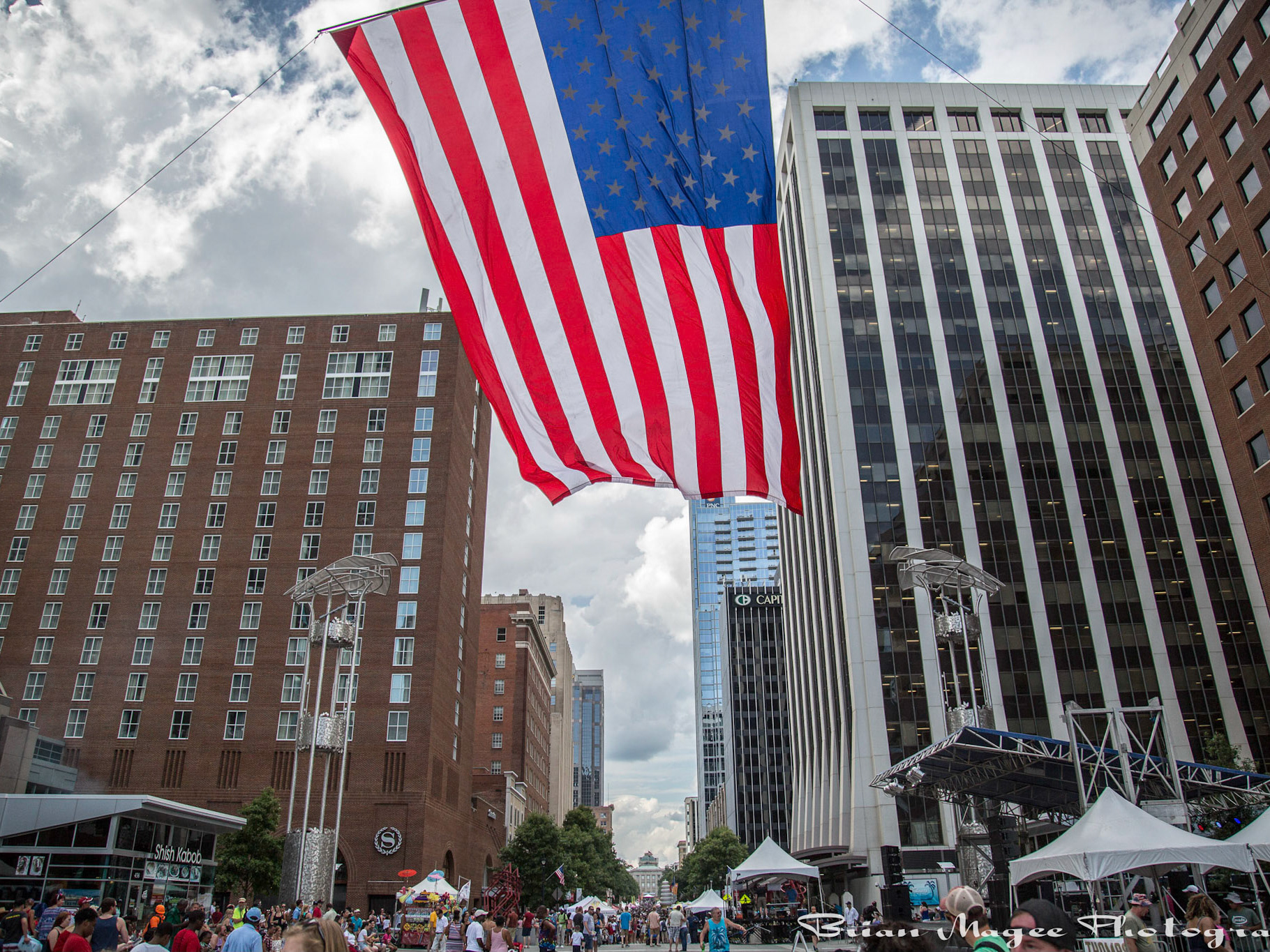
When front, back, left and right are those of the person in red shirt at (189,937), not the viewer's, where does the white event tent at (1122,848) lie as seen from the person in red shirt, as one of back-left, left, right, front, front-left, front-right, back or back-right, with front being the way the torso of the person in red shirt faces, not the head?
front

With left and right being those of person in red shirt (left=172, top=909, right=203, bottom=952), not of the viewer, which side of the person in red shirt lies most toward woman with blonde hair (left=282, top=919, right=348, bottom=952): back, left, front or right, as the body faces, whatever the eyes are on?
right

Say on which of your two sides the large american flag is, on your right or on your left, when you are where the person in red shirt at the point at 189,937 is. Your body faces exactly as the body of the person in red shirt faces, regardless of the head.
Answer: on your right

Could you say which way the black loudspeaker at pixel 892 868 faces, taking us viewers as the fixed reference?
facing the viewer and to the left of the viewer

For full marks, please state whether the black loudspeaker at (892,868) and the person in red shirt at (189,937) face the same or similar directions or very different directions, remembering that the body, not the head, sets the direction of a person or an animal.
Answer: very different directions

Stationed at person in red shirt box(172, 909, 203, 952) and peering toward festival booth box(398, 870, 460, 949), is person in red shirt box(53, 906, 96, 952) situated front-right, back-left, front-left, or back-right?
back-left

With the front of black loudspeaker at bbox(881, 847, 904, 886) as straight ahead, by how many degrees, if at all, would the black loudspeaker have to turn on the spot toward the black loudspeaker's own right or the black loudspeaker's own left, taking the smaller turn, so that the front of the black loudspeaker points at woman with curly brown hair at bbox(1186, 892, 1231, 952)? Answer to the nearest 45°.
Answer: approximately 45° to the black loudspeaker's own left
